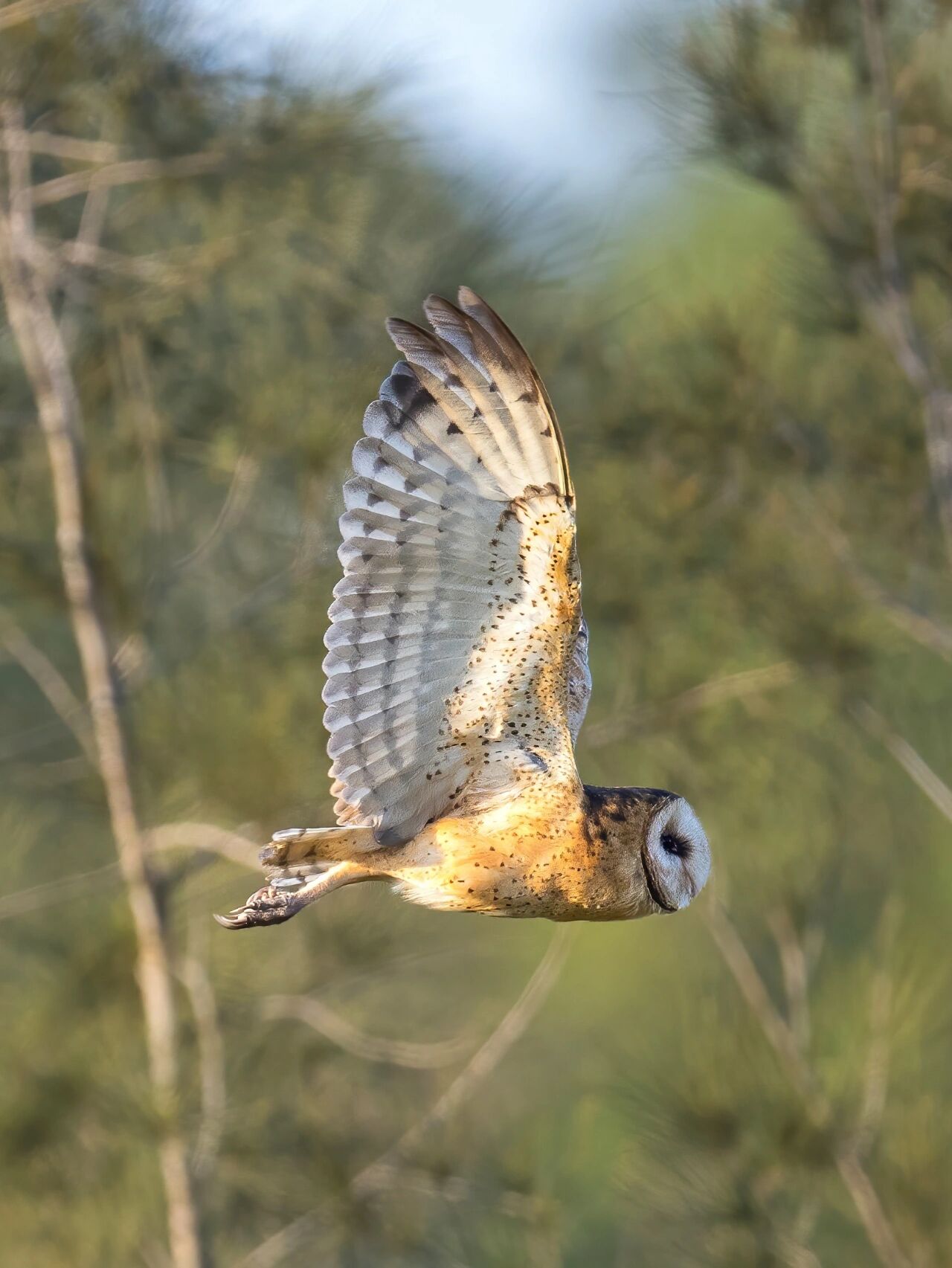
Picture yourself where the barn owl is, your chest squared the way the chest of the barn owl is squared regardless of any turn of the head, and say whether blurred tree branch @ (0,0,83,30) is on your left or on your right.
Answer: on your left

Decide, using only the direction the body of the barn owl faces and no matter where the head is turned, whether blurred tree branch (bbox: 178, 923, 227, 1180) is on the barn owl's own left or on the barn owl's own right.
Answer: on the barn owl's own left

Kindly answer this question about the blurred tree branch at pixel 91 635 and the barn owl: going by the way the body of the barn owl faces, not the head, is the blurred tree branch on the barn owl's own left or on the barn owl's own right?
on the barn owl's own left

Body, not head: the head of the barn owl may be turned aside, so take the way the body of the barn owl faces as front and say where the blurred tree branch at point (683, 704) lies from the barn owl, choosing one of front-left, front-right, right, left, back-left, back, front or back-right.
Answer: left

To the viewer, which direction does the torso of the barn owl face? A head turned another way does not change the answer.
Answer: to the viewer's right
